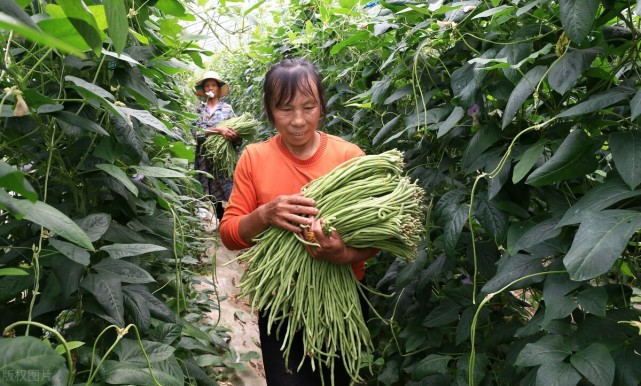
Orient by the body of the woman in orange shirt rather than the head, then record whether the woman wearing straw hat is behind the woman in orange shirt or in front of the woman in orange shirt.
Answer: behind

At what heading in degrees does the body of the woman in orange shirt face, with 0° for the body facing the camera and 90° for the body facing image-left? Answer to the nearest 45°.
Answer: approximately 0°
